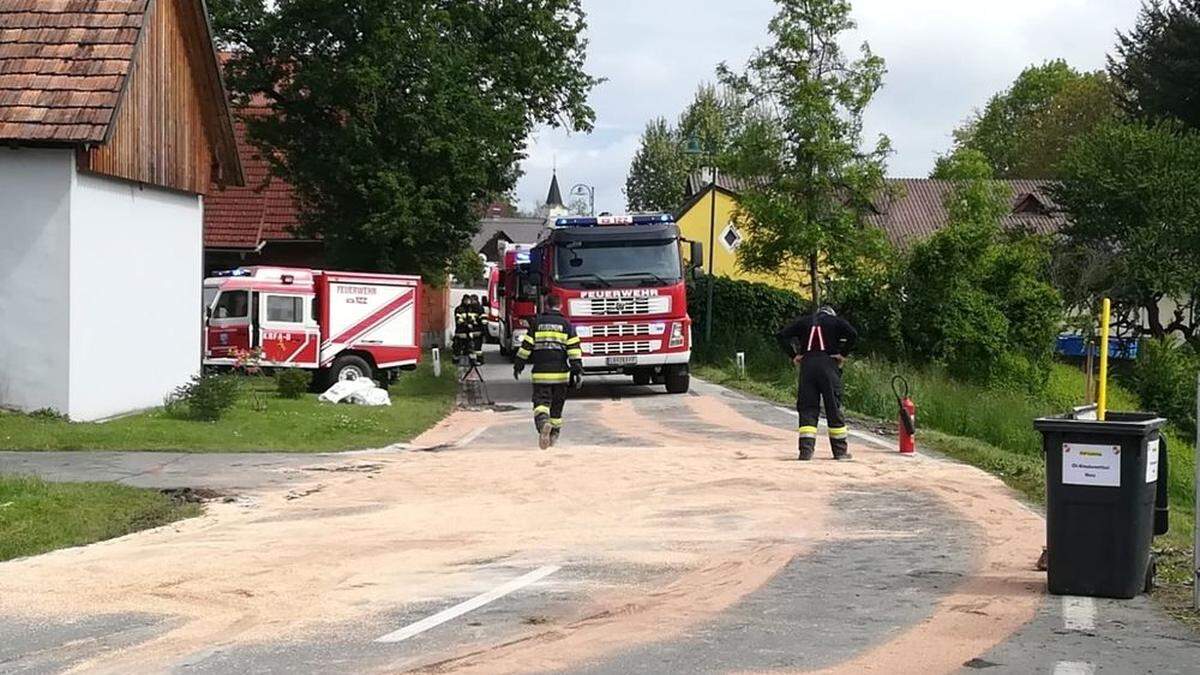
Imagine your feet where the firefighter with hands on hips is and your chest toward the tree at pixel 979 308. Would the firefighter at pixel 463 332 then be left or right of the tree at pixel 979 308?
left

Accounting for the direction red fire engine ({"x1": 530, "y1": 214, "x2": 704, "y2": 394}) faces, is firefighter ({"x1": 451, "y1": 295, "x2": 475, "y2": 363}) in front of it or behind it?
behind

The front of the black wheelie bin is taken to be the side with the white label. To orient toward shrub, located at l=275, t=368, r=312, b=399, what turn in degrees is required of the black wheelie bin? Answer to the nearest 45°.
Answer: approximately 135° to its right

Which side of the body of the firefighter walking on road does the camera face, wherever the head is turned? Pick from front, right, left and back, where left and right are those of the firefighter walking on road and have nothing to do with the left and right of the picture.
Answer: back

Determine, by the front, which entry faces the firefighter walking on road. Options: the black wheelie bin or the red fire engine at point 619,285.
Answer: the red fire engine

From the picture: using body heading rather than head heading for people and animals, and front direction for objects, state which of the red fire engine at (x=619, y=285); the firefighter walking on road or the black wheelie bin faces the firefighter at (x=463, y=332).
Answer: the firefighter walking on road

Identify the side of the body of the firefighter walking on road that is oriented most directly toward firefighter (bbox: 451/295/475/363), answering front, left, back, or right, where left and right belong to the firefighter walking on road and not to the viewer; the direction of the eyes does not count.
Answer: front

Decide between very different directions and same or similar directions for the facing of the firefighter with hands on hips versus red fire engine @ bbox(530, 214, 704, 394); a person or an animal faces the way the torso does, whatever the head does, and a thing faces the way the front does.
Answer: very different directions

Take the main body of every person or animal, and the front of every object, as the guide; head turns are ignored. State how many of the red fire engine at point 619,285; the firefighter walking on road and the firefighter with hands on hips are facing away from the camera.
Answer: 2

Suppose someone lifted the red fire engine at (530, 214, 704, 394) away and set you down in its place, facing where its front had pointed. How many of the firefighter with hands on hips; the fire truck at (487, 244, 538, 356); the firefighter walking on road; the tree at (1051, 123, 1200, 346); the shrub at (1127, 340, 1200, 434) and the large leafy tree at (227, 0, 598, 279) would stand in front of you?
2

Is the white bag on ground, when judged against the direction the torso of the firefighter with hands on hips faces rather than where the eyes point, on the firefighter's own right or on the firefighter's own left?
on the firefighter's own left

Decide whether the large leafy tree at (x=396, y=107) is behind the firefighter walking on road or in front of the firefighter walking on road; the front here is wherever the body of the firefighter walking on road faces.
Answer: in front

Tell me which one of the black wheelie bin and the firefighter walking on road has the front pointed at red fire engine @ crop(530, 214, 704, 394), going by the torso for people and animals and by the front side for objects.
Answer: the firefighter walking on road

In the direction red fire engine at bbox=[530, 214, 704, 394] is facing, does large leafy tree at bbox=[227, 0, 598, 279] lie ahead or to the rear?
to the rear

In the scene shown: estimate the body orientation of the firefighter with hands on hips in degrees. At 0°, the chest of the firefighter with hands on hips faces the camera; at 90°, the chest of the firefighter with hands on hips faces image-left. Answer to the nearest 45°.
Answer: approximately 180°

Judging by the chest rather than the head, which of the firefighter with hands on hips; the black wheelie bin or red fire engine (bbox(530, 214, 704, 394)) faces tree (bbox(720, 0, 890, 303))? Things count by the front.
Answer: the firefighter with hands on hips
